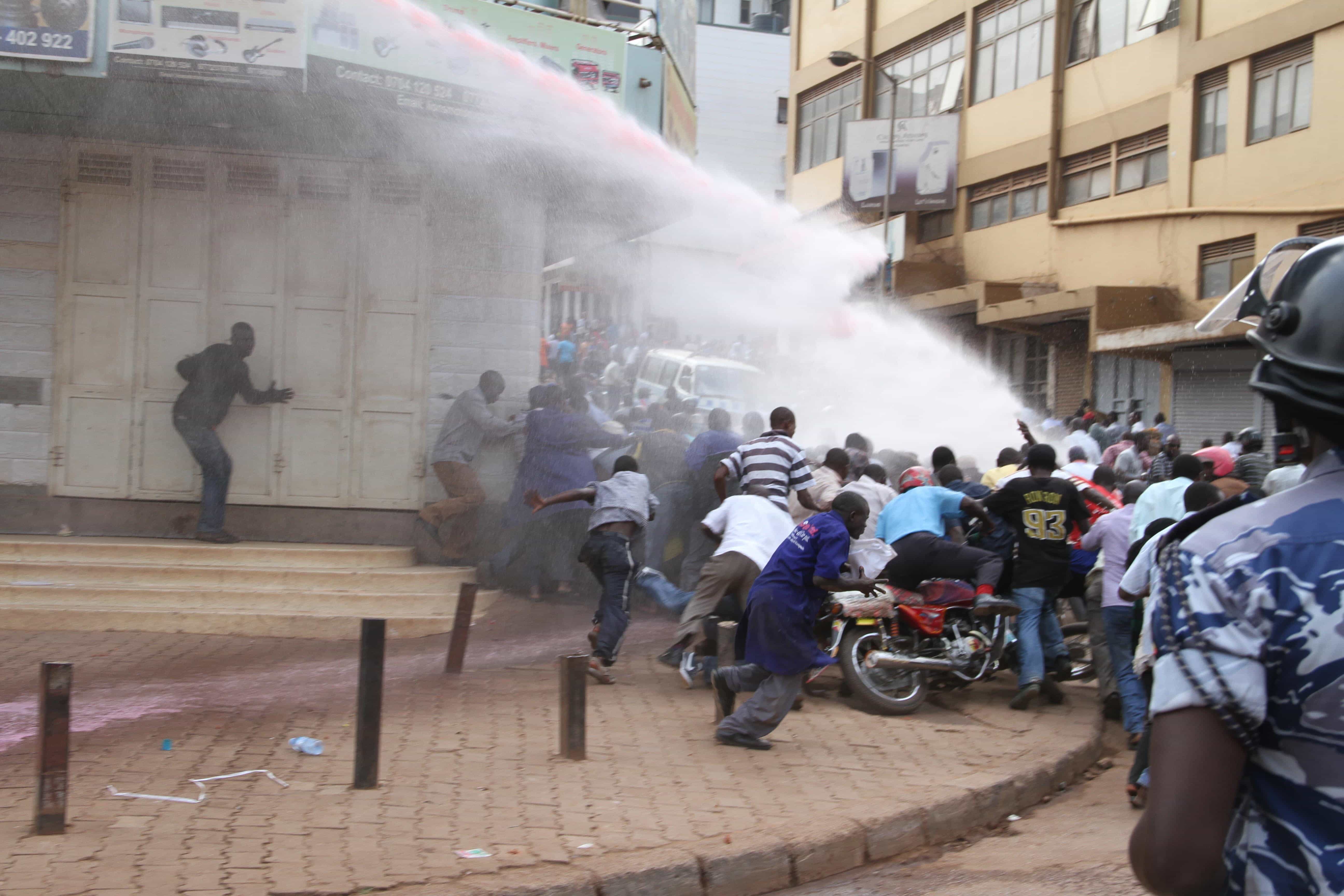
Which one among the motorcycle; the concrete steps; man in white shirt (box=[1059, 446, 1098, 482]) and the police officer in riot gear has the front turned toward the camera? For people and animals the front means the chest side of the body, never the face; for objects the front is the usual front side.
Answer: the concrete steps

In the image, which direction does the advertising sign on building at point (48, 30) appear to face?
toward the camera

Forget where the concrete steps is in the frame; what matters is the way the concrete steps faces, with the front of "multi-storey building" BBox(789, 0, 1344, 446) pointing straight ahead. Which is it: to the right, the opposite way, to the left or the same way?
to the left

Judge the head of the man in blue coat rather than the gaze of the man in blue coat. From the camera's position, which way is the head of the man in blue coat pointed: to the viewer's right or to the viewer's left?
to the viewer's right

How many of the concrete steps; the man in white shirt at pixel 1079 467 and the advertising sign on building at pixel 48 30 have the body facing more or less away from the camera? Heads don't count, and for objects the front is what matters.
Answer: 1

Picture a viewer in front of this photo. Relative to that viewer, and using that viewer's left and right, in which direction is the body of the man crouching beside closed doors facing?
facing to the right of the viewer

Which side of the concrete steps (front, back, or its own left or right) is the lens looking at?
front

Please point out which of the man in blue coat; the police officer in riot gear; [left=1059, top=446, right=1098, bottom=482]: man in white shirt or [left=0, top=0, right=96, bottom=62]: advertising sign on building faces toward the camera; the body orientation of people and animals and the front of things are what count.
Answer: the advertising sign on building

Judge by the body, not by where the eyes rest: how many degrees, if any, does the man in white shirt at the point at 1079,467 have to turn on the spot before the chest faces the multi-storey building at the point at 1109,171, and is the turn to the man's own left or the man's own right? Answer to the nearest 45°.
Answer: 0° — they already face it

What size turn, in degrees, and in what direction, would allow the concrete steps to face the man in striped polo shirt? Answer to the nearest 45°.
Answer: approximately 45° to its left
